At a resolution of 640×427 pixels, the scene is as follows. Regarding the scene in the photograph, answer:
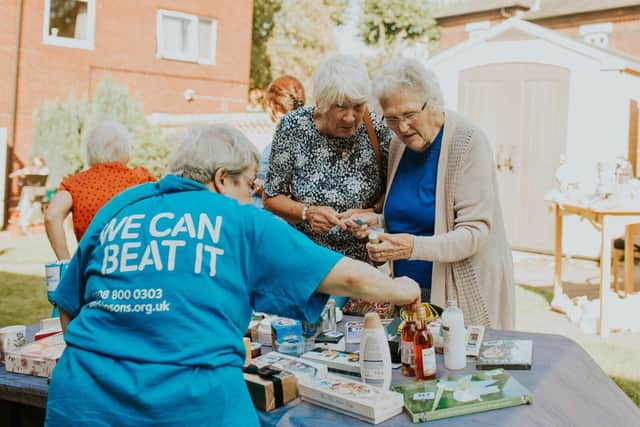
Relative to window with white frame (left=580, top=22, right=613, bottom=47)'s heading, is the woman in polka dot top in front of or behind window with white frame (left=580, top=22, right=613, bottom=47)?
in front

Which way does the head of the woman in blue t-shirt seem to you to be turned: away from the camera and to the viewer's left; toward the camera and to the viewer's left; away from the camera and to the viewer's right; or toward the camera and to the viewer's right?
away from the camera and to the viewer's right

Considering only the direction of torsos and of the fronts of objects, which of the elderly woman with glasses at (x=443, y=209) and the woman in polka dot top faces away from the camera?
the woman in polka dot top

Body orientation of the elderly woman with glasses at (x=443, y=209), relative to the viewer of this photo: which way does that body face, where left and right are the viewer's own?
facing the viewer and to the left of the viewer

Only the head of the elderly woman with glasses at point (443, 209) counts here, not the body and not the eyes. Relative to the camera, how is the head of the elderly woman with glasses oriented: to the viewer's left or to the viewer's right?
to the viewer's left

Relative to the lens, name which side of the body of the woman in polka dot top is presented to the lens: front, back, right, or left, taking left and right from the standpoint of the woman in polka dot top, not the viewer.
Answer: back

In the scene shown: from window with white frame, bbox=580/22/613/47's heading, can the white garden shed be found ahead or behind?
ahead

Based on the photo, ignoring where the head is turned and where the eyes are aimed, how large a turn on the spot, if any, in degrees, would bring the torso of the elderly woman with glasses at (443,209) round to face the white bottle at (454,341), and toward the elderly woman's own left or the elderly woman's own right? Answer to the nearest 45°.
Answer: approximately 45° to the elderly woman's own left

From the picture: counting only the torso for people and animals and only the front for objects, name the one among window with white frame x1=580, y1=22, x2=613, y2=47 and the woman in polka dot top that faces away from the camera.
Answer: the woman in polka dot top

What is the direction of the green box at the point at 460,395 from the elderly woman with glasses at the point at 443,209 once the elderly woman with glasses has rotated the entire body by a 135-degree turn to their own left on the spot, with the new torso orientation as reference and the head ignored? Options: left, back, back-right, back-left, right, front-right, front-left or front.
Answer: right

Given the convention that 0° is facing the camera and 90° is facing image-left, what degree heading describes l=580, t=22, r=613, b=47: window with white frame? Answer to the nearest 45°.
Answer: approximately 45°
